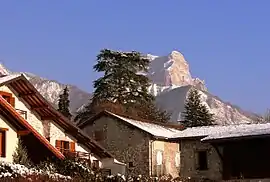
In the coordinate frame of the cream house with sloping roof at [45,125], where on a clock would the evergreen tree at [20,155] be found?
The evergreen tree is roughly at 2 o'clock from the cream house with sloping roof.

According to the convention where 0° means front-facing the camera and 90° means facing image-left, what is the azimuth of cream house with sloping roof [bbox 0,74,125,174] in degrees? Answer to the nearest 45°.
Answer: approximately 315°

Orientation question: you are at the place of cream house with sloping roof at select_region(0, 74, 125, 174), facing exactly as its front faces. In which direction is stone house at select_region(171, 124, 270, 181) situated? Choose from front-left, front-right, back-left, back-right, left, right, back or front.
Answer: front-left

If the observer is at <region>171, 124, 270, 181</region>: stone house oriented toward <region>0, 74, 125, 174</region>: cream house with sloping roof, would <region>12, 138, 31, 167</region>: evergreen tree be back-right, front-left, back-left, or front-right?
front-left

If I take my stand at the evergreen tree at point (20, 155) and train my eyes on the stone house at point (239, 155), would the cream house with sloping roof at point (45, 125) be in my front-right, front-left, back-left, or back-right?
front-left
